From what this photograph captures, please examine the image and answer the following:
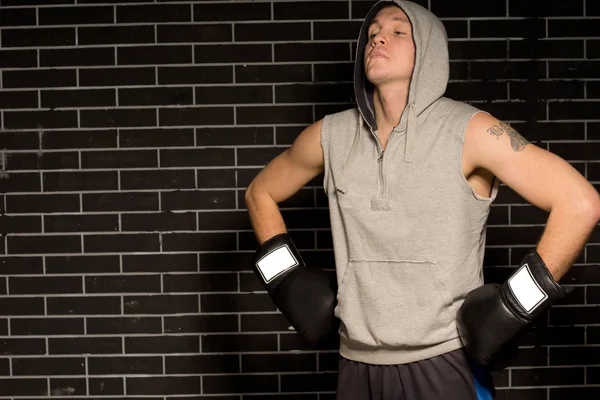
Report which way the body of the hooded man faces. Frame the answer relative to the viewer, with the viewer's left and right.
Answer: facing the viewer and to the left of the viewer

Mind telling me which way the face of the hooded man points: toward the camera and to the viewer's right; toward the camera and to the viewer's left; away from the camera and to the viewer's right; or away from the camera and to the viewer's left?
toward the camera and to the viewer's left
